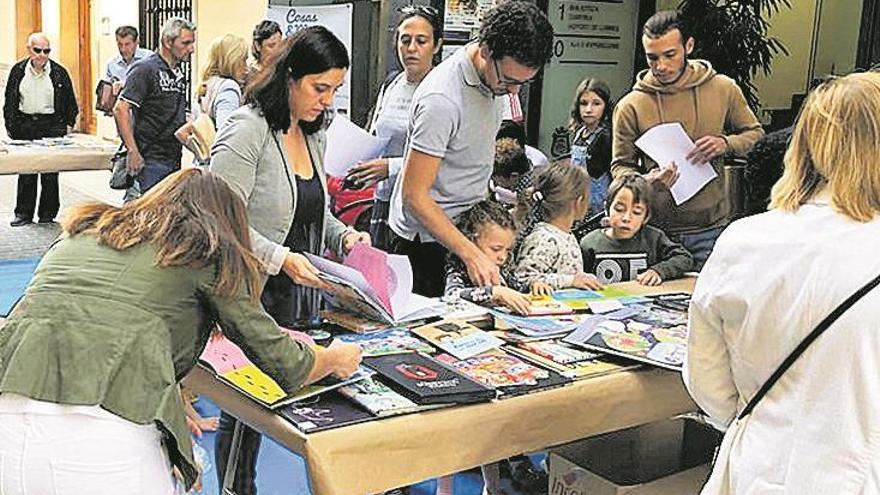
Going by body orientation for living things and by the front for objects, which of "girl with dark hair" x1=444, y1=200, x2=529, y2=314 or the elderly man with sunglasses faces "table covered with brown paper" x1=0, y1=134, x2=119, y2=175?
the elderly man with sunglasses

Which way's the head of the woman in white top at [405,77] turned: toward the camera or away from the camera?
toward the camera

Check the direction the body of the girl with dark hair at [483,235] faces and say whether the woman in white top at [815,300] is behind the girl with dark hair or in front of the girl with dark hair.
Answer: in front

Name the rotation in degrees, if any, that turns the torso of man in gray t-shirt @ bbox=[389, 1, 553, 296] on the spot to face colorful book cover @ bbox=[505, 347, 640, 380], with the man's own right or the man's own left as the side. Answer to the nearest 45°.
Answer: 0° — they already face it

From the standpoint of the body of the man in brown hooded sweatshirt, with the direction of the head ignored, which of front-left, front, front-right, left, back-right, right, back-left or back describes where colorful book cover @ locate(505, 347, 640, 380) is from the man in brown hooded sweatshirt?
front

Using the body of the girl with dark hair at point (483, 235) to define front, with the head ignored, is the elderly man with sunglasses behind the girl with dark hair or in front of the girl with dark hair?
behind

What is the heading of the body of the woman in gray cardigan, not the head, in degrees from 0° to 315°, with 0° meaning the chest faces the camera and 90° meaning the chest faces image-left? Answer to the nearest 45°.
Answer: approximately 315°

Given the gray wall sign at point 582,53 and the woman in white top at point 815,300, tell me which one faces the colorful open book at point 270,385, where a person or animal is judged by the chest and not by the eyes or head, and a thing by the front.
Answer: the gray wall sign

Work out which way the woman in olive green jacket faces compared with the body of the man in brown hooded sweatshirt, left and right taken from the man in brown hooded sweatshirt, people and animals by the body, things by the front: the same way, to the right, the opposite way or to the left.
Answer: the opposite way

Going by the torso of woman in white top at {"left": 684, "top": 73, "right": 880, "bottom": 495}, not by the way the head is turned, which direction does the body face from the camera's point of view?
away from the camera

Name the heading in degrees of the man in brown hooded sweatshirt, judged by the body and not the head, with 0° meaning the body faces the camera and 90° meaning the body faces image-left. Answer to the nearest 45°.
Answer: approximately 0°

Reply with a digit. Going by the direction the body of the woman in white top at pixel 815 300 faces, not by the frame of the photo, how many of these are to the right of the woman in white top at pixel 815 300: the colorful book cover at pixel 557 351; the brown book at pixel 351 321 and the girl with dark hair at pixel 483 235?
0

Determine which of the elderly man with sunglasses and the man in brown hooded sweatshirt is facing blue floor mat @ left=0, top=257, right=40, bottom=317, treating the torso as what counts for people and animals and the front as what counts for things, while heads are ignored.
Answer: the elderly man with sunglasses

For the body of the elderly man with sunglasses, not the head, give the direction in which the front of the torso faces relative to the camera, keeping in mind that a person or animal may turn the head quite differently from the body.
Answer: toward the camera

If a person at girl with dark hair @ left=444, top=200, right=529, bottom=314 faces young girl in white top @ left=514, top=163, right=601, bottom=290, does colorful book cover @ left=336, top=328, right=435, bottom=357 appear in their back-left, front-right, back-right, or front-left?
back-right
